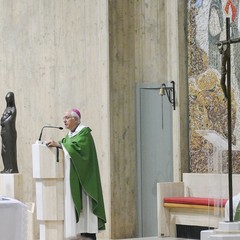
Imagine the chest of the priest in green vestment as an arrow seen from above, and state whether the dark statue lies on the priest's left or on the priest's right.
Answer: on the priest's right

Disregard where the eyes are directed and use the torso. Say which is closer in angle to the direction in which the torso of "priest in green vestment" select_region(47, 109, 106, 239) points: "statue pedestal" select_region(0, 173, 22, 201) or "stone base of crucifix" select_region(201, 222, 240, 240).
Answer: the statue pedestal

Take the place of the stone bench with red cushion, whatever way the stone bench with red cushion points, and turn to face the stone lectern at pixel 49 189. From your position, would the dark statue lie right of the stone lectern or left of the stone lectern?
right

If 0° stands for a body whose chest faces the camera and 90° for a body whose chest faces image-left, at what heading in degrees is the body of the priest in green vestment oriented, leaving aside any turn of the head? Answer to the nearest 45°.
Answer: approximately 90°

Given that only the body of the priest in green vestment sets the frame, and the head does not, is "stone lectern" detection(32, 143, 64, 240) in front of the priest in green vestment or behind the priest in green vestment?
in front

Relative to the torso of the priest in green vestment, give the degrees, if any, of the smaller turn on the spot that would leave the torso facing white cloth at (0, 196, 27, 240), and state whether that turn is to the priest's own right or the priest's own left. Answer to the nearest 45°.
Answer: approximately 90° to the priest's own left

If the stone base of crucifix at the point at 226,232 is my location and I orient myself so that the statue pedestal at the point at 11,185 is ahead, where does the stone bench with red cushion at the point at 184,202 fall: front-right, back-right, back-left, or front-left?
front-right

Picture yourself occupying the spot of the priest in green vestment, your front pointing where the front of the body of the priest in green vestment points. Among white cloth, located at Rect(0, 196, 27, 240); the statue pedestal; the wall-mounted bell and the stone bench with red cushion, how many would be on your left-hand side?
1

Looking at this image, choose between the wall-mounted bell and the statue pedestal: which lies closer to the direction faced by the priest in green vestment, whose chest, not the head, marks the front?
the statue pedestal
